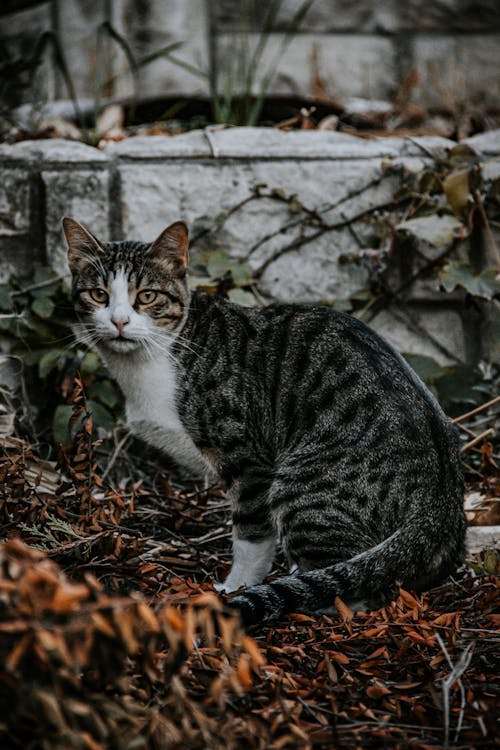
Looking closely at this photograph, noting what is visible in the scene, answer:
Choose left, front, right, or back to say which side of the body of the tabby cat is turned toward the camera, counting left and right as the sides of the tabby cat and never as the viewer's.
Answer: left

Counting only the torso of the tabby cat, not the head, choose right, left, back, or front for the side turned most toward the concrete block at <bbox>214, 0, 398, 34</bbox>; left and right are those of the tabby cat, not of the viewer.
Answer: right

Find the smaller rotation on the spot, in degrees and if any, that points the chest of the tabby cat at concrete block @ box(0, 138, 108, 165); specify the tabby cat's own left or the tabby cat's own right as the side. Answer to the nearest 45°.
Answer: approximately 45° to the tabby cat's own right

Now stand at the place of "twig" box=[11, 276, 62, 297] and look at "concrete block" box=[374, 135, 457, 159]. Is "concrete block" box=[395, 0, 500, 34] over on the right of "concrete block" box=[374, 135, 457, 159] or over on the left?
left

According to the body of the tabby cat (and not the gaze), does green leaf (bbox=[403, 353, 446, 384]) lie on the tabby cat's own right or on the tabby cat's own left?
on the tabby cat's own right

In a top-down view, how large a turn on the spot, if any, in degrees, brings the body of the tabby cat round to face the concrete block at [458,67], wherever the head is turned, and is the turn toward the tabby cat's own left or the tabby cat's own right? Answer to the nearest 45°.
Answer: approximately 90° to the tabby cat's own right

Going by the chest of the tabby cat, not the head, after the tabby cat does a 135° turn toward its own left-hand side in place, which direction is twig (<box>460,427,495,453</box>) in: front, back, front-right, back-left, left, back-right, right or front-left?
left

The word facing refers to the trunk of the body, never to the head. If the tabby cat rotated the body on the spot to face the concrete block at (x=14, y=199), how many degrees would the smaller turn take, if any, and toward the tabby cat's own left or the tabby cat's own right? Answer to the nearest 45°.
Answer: approximately 45° to the tabby cat's own right

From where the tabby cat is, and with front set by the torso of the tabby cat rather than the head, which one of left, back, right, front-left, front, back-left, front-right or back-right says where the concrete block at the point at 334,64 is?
right

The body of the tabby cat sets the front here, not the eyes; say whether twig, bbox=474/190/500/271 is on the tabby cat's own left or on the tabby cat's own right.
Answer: on the tabby cat's own right

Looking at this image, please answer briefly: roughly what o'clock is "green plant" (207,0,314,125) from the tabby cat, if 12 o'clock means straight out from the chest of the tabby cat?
The green plant is roughly at 3 o'clock from the tabby cat.
